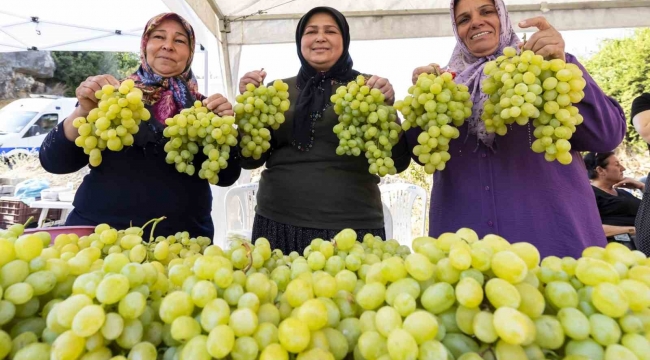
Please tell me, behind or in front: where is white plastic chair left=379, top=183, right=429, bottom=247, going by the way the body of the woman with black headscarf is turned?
behind

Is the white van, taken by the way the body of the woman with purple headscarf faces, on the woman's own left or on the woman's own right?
on the woman's own right

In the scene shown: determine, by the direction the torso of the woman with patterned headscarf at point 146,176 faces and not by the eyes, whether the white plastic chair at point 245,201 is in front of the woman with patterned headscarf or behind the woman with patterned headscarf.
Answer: behind

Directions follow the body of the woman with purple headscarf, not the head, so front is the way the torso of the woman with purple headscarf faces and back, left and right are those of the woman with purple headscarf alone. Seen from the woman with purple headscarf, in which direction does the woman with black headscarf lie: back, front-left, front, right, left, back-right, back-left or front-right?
right

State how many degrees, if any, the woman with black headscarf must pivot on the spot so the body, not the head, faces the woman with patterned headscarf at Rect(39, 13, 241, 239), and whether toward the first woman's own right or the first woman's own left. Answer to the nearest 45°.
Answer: approximately 90° to the first woman's own right

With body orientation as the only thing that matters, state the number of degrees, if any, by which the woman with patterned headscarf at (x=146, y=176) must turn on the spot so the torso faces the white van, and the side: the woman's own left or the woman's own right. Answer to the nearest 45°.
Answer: approximately 180°

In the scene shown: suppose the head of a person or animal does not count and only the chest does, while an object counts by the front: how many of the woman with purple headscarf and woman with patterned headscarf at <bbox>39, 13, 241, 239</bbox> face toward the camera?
2

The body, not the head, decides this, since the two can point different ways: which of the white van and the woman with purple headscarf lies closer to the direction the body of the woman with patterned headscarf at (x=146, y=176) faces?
the woman with purple headscarf
